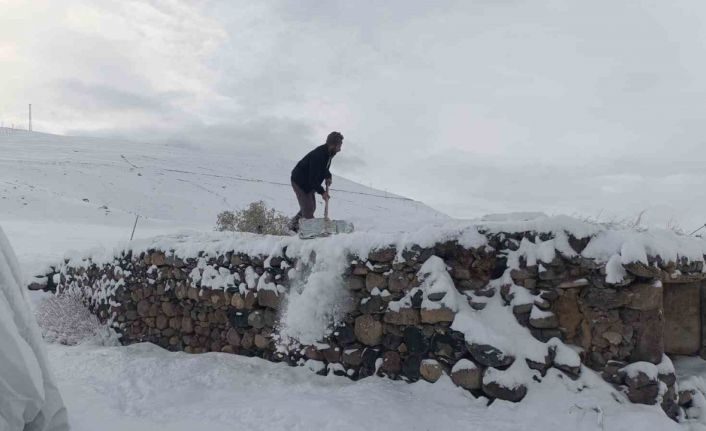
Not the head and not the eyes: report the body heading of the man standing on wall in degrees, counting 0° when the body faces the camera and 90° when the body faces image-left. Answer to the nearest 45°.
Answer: approximately 270°

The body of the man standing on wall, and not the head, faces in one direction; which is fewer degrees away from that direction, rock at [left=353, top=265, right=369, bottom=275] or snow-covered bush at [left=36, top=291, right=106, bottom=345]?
the rock

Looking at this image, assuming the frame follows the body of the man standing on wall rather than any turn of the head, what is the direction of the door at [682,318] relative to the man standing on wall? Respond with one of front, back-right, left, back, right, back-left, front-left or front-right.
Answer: front-right

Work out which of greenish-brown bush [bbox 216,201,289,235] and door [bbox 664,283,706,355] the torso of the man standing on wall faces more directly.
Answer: the door

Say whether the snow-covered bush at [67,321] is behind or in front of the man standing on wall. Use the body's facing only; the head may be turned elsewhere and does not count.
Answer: behind

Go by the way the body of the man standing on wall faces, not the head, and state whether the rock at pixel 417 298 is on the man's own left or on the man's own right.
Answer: on the man's own right

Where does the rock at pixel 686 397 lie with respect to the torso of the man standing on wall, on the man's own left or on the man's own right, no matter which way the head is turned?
on the man's own right

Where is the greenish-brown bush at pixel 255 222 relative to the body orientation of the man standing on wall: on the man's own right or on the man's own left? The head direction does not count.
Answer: on the man's own left
